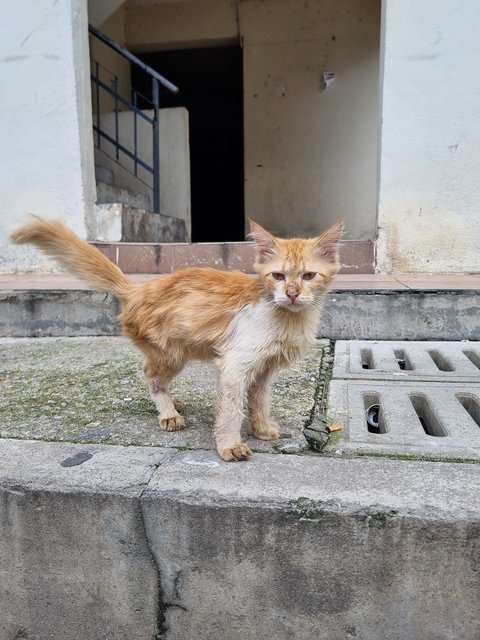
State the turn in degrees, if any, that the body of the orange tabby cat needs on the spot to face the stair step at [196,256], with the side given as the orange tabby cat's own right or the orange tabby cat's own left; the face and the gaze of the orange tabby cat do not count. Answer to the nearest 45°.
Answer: approximately 135° to the orange tabby cat's own left

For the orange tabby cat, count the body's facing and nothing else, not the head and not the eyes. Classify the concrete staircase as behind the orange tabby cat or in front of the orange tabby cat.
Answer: behind

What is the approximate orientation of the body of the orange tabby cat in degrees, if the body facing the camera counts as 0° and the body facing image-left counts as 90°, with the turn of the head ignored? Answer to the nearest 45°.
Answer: approximately 315°

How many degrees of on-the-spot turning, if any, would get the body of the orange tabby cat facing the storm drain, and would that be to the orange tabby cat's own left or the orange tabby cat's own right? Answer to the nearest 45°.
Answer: approximately 45° to the orange tabby cat's own left

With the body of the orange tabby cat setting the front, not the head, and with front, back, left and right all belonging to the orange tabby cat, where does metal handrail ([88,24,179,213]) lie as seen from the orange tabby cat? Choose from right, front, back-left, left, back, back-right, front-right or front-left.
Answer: back-left

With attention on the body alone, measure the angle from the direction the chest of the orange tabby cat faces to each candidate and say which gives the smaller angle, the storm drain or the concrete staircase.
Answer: the storm drain

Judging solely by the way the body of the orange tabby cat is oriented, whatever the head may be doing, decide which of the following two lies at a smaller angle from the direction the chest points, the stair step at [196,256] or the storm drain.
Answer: the storm drain
